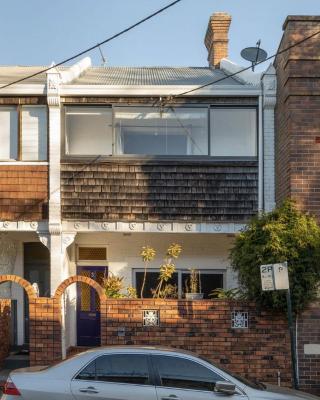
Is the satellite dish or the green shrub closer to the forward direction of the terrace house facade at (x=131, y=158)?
the green shrub

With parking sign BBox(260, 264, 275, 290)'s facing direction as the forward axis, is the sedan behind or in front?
in front

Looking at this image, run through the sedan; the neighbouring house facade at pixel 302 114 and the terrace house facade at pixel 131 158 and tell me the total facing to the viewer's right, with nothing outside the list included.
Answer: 1

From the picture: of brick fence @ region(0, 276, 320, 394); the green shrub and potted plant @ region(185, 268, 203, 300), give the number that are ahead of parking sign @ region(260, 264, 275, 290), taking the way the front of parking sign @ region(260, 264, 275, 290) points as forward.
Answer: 0

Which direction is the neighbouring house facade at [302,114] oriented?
toward the camera

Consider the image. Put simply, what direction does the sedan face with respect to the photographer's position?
facing to the right of the viewer

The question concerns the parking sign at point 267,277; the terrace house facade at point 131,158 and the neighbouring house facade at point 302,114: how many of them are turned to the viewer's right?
0

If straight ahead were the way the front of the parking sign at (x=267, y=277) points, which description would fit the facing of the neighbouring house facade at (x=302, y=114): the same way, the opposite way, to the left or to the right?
the same way

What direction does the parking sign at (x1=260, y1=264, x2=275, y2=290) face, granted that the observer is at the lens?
facing the viewer

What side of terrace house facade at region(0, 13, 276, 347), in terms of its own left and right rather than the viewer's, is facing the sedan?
front

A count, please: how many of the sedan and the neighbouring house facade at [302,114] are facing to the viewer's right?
1

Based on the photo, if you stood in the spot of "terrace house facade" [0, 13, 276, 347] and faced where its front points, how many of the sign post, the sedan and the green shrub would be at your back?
0

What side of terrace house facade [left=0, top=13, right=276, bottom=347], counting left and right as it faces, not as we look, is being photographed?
front

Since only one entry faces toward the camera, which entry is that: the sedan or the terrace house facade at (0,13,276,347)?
the terrace house facade
